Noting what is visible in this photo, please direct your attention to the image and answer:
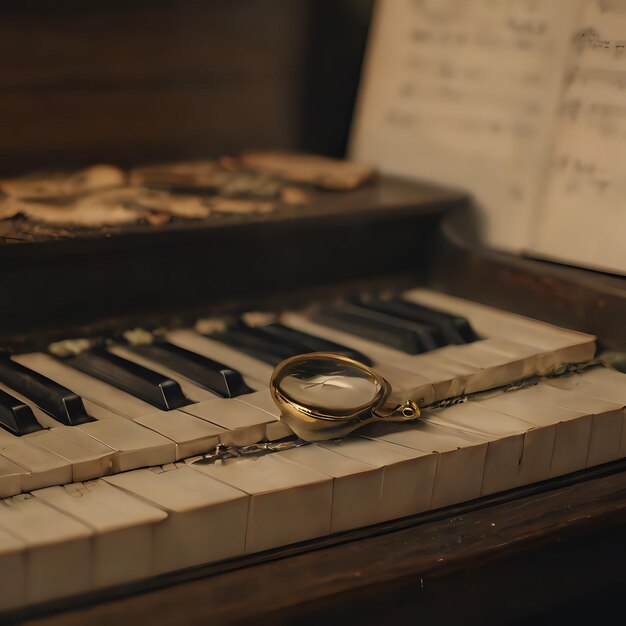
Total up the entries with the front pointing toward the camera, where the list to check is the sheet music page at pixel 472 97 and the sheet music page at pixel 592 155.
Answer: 2

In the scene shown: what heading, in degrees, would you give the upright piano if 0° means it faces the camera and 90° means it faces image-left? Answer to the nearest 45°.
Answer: approximately 315°

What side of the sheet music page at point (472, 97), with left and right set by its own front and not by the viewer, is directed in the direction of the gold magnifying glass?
front

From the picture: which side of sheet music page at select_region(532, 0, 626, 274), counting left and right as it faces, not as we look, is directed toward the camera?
front
